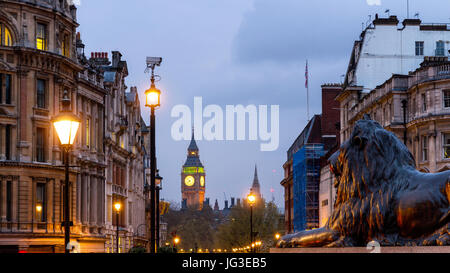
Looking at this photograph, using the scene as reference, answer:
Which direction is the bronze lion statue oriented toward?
to the viewer's left

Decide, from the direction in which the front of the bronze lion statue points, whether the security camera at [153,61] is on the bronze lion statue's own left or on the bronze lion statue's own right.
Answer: on the bronze lion statue's own right
